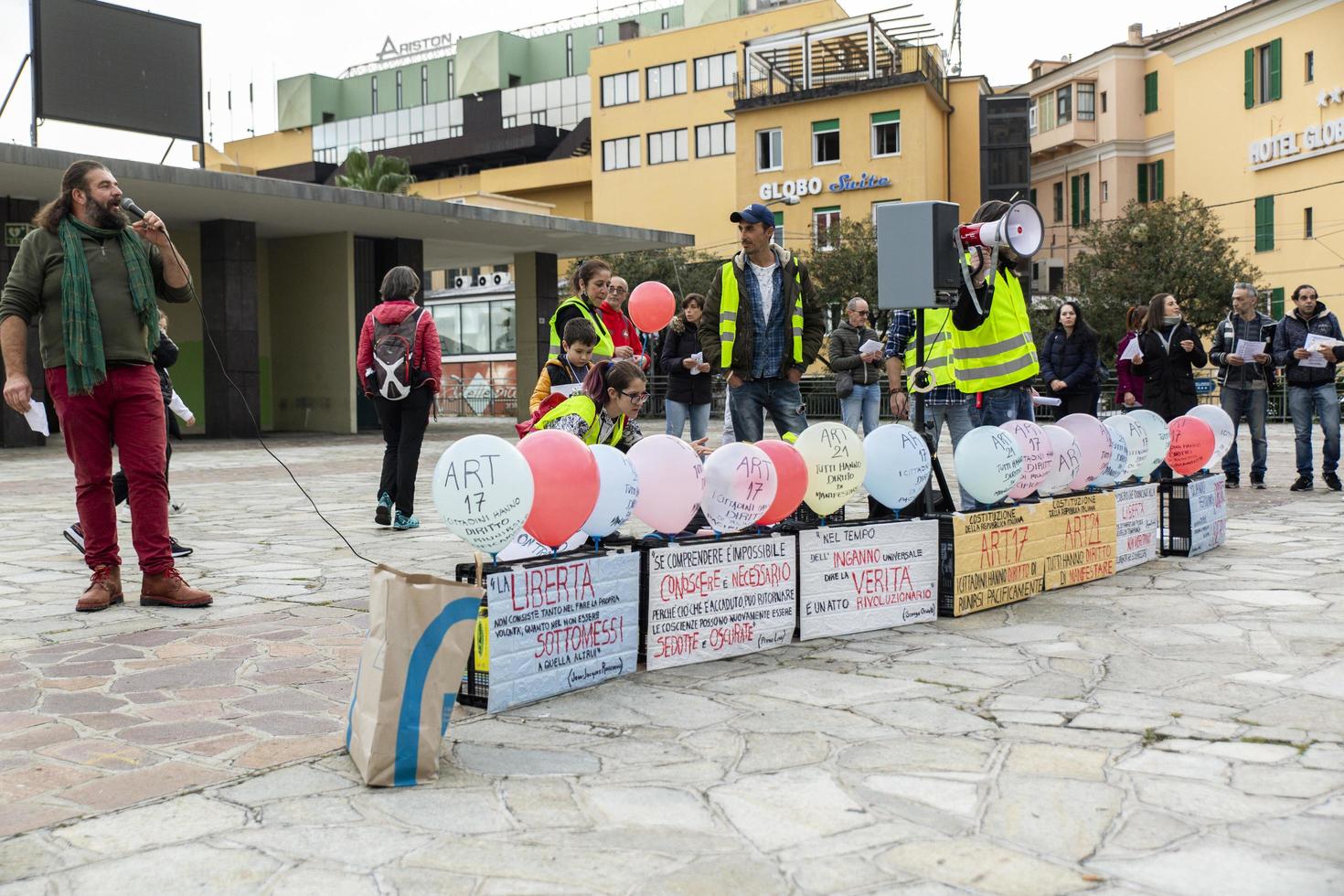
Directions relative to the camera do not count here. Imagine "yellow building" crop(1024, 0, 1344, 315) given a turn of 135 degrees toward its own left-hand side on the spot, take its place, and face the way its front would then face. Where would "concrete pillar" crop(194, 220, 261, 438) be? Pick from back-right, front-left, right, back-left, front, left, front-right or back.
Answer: back-right

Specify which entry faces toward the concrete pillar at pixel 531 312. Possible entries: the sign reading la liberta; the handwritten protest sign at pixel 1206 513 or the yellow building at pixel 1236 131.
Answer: the yellow building

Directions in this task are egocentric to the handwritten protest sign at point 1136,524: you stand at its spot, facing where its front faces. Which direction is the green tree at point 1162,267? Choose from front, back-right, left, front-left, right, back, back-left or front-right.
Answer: back-left

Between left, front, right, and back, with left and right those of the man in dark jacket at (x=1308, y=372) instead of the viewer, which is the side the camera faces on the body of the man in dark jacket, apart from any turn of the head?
front

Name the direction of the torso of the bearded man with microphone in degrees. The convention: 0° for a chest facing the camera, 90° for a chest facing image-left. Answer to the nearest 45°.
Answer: approximately 315°

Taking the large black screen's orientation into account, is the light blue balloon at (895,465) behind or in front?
in front

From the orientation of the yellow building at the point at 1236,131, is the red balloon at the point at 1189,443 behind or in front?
in front

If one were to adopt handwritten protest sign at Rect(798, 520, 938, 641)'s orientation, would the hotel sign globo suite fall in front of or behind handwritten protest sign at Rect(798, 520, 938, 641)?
behind

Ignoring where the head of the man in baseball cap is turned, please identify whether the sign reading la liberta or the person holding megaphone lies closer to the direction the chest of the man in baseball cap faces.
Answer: the sign reading la liberta

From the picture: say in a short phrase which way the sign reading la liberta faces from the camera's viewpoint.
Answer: facing the viewer and to the right of the viewer
